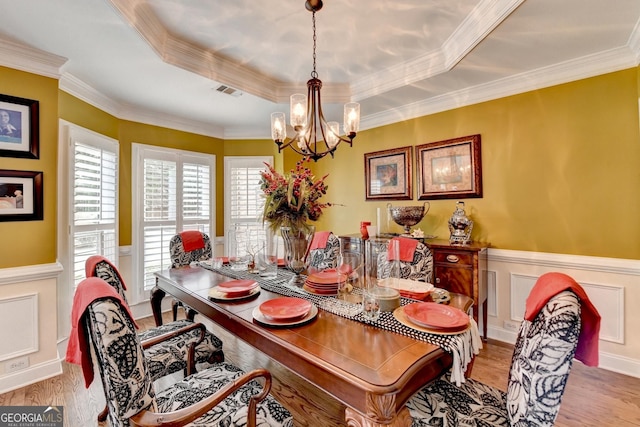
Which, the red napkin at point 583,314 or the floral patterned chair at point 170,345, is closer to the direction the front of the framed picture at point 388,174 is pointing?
the floral patterned chair

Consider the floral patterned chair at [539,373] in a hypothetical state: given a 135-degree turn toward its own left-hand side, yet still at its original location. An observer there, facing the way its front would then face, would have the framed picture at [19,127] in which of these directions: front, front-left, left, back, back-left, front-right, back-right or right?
back-right

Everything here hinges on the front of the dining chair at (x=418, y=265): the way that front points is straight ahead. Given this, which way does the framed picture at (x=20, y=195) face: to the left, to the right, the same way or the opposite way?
to the left

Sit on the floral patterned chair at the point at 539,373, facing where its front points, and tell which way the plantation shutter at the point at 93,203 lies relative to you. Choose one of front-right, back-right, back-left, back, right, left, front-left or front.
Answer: front

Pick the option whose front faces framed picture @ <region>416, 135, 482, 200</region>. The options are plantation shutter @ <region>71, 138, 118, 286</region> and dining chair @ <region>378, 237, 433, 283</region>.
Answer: the plantation shutter

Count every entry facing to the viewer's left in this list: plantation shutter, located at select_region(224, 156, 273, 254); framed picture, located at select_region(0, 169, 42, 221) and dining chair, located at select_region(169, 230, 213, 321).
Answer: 0

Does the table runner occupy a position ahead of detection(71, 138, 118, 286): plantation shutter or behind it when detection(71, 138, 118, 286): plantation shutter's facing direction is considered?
ahead

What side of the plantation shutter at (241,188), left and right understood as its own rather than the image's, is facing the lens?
front

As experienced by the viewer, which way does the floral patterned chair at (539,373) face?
facing to the left of the viewer

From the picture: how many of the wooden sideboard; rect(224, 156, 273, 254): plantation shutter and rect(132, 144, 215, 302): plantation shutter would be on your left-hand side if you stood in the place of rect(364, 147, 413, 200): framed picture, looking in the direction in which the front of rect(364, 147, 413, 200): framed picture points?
1

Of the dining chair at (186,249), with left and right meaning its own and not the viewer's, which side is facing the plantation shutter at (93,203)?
right

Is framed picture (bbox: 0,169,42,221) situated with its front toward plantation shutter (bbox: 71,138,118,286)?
no

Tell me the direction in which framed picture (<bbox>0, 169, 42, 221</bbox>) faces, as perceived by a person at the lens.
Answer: facing the viewer

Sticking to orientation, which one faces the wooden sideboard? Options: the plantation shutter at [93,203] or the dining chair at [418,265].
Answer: the plantation shutter

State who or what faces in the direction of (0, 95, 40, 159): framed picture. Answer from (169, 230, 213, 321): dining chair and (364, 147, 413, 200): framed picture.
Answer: (364, 147, 413, 200): framed picture

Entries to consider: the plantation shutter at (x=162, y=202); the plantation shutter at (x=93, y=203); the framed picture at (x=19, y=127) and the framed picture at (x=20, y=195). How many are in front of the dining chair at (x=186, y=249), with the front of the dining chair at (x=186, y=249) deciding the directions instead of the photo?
0

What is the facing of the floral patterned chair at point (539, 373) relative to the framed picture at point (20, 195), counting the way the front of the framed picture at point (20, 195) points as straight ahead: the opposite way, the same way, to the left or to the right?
the opposite way

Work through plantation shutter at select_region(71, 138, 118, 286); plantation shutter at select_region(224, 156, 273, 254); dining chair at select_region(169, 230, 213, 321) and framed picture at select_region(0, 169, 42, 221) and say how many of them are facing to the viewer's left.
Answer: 0

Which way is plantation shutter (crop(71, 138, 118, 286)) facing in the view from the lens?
facing the viewer and to the right of the viewer

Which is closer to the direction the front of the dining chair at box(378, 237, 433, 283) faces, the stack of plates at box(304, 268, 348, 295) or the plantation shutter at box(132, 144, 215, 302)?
the stack of plates
